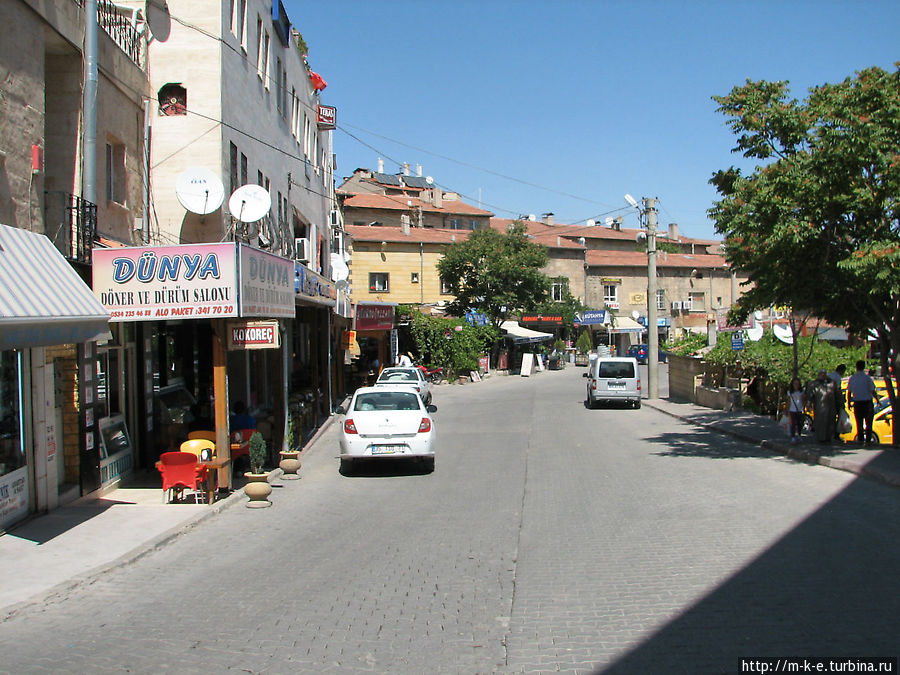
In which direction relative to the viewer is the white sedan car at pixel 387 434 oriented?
away from the camera

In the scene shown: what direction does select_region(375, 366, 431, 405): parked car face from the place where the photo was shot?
facing away from the viewer

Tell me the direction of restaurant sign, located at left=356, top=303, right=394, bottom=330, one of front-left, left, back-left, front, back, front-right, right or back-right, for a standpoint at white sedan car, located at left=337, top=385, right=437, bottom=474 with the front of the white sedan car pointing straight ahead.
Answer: front

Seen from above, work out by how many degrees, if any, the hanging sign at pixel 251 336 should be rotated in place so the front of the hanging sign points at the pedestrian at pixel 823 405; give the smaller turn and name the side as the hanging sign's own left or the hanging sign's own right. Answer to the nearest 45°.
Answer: approximately 90° to the hanging sign's own left

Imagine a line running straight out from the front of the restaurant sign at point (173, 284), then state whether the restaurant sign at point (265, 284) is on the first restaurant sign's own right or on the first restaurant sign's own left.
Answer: on the first restaurant sign's own left

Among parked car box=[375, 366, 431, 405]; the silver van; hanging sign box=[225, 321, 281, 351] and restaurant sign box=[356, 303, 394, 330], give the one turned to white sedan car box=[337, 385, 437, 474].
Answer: the restaurant sign

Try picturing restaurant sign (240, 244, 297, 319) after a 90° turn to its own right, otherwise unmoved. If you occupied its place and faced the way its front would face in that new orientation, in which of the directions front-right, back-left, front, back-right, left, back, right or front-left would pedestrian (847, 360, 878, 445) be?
back-left

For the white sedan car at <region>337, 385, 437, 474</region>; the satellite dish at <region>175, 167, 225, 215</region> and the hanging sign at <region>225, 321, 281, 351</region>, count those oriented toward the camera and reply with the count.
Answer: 2

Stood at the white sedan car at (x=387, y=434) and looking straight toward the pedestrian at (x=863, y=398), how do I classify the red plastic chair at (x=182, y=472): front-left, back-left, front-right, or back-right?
back-right

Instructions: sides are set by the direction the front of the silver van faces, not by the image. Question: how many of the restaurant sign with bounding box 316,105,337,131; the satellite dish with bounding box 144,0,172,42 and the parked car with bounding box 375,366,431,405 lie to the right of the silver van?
0

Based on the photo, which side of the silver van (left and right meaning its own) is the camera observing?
back

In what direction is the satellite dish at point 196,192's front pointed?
toward the camera

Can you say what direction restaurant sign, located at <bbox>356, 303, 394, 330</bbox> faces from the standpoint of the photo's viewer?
facing the viewer

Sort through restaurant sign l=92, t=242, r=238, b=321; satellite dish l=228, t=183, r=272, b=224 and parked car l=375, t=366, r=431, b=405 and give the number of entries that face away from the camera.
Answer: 1
